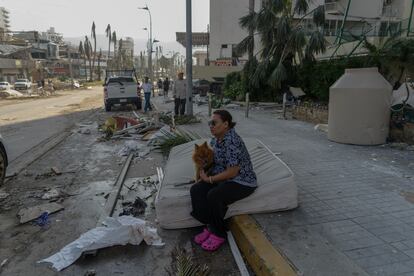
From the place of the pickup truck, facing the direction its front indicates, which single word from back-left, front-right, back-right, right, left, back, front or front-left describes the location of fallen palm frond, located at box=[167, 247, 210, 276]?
back

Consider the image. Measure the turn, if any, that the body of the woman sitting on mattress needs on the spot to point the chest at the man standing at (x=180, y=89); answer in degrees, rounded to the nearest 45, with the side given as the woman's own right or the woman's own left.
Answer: approximately 135° to the woman's own right

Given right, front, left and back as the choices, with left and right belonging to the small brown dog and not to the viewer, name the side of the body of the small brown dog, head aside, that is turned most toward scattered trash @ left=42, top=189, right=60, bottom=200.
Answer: right

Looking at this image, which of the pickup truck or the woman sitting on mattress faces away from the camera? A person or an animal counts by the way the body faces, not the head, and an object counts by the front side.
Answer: the pickup truck

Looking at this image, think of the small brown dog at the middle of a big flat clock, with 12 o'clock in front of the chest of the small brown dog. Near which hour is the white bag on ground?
The white bag on ground is roughly at 1 o'clock from the small brown dog.

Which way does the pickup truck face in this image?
away from the camera

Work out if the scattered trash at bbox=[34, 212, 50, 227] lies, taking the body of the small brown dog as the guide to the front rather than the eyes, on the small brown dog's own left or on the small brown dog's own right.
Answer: on the small brown dog's own right
